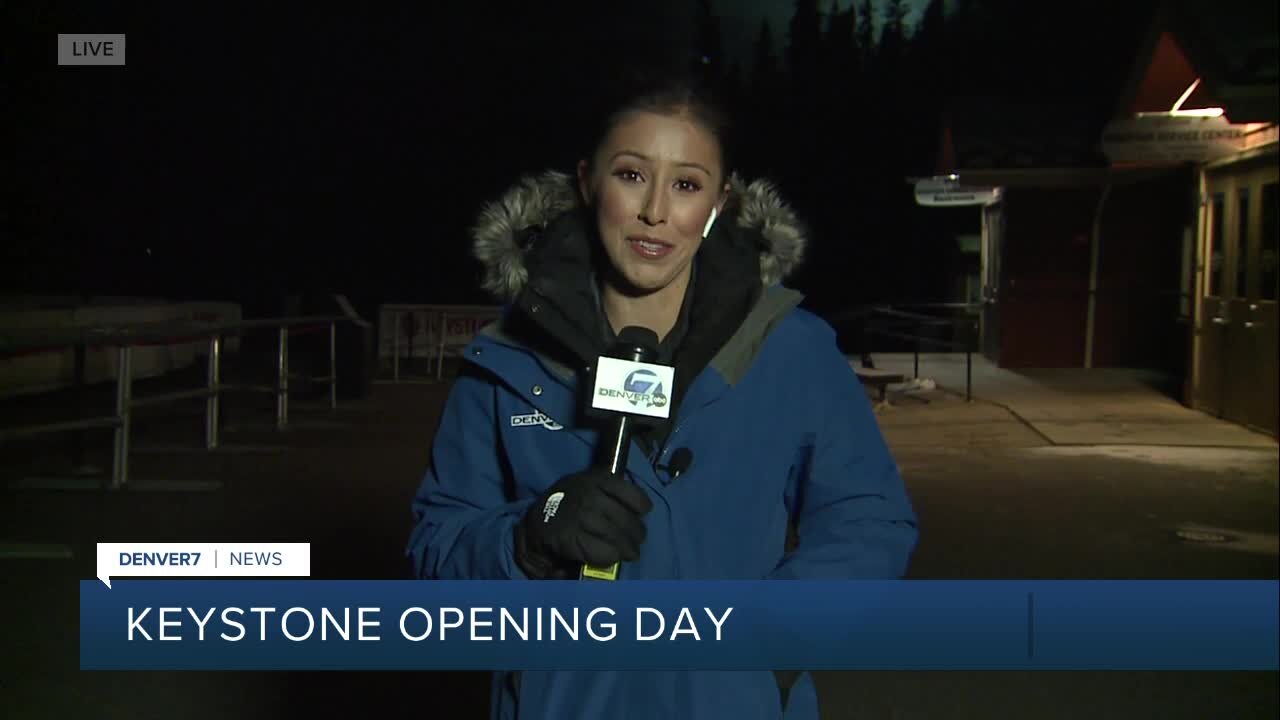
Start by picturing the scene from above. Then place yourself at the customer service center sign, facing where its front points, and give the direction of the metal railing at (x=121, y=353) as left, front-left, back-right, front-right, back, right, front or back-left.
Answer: front-right

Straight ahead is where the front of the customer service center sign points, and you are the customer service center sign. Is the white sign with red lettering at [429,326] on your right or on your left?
on your right

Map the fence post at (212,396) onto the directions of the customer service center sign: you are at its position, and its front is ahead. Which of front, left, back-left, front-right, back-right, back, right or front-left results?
front-right

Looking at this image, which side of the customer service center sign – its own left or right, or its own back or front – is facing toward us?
front

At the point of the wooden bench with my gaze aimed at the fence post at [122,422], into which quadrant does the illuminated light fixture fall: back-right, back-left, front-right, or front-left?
back-left

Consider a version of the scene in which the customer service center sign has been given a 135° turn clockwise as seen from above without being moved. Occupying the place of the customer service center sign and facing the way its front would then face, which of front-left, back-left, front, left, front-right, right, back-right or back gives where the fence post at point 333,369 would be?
front-left

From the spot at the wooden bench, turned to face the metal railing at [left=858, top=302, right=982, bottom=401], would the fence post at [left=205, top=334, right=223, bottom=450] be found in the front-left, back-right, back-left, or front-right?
back-left

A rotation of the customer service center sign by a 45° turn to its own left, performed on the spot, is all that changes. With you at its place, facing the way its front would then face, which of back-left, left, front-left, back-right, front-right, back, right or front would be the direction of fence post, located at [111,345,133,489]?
right
